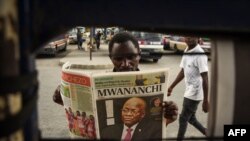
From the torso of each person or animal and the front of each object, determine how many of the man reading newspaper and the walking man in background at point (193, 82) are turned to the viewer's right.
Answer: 0

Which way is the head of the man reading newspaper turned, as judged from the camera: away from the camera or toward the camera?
toward the camera

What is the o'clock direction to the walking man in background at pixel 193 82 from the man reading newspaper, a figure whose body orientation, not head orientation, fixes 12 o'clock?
The walking man in background is roughly at 7 o'clock from the man reading newspaper.

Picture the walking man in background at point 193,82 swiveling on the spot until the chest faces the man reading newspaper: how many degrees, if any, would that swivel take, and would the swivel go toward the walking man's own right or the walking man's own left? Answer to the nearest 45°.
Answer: approximately 45° to the walking man's own left

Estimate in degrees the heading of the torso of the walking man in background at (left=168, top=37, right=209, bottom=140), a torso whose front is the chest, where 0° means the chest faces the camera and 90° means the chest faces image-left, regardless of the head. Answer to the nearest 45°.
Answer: approximately 45°

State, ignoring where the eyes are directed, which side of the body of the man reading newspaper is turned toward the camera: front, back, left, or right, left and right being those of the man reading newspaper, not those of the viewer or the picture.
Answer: front
